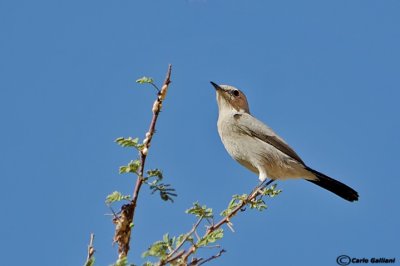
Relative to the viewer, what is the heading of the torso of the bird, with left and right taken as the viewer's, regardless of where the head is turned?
facing to the left of the viewer

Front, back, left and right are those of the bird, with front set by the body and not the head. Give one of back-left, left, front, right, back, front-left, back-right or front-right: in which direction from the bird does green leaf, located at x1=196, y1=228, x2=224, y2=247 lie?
front

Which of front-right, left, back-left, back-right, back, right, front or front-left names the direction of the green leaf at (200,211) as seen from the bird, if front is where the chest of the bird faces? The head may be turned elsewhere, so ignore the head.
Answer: front

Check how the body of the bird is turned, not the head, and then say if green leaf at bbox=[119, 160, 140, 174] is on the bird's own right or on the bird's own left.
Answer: on the bird's own right

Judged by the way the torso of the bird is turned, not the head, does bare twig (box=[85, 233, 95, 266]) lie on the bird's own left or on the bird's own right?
on the bird's own left
